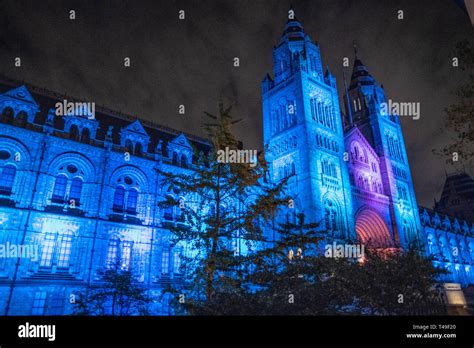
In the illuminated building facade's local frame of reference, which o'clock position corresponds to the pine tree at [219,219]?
The pine tree is roughly at 12 o'clock from the illuminated building facade.

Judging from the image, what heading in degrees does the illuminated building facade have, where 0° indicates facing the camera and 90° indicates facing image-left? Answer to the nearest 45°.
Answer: approximately 315°
